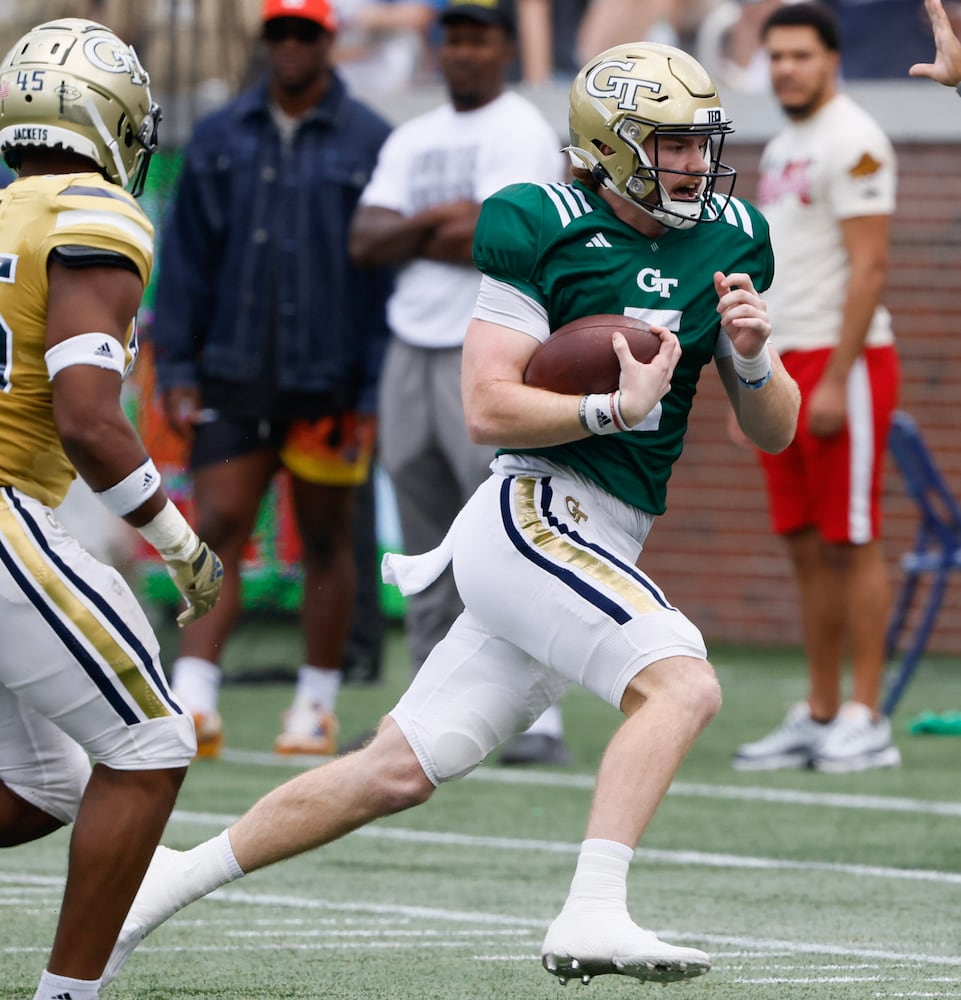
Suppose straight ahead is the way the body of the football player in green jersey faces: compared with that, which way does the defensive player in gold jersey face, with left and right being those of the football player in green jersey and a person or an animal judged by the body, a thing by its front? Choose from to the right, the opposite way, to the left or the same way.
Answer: to the left

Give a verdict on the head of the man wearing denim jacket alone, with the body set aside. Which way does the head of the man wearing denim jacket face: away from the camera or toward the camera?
toward the camera

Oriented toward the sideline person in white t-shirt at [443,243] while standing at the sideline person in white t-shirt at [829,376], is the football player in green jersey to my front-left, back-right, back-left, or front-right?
front-left

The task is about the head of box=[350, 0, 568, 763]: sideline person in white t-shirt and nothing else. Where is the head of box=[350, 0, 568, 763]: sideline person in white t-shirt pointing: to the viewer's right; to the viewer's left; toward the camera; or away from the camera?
toward the camera

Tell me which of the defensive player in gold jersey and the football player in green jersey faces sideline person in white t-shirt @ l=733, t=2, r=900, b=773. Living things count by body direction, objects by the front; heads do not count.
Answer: the defensive player in gold jersey

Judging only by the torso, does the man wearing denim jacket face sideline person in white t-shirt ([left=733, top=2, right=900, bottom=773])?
no

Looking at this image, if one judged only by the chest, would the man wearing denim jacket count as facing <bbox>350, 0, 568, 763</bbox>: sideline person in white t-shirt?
no

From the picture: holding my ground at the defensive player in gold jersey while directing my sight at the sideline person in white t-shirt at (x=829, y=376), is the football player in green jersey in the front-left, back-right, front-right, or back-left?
front-right

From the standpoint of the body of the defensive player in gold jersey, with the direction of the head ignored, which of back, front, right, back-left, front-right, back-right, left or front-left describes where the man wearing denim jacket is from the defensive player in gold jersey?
front-left

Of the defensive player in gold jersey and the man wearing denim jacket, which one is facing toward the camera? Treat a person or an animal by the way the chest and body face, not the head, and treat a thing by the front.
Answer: the man wearing denim jacket

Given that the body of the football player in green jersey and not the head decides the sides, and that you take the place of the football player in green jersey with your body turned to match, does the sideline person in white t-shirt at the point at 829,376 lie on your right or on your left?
on your left

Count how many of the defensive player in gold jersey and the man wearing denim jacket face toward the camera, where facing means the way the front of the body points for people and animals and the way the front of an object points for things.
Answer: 1

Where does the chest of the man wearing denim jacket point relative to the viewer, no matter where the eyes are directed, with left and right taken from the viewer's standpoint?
facing the viewer

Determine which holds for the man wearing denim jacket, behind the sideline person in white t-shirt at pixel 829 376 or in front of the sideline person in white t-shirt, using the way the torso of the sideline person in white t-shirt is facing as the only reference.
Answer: in front

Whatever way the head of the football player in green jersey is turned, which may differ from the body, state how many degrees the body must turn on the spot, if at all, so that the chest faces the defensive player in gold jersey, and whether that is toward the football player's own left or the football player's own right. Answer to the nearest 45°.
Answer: approximately 90° to the football player's own right

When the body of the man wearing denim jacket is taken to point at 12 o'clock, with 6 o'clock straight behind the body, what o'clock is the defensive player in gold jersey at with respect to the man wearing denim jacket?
The defensive player in gold jersey is roughly at 12 o'clock from the man wearing denim jacket.

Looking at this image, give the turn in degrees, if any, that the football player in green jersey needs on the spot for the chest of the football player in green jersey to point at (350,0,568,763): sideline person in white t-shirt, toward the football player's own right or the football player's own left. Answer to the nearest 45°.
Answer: approximately 135° to the football player's own left
